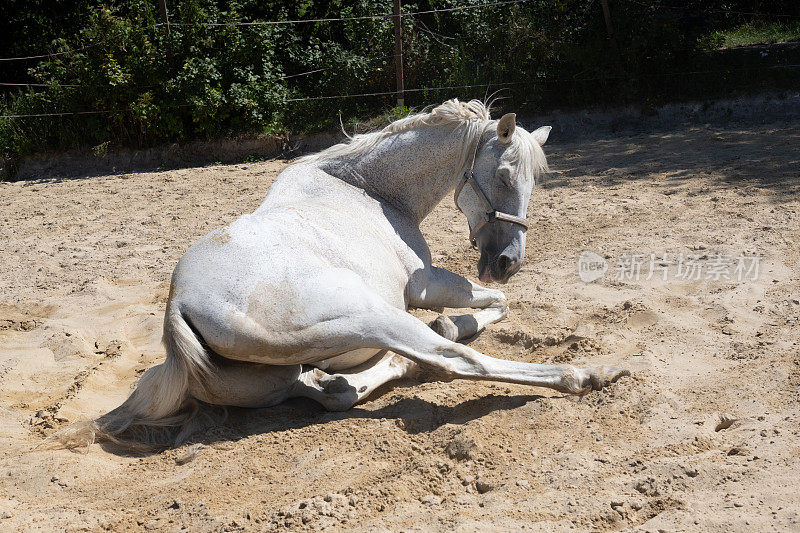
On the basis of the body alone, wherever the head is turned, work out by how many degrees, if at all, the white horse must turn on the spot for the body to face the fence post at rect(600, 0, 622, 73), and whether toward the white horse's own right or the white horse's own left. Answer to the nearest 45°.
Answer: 0° — it already faces it

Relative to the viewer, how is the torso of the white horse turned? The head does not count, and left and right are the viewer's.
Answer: facing away from the viewer and to the right of the viewer

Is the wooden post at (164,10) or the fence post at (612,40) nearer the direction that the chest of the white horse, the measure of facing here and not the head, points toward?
the fence post

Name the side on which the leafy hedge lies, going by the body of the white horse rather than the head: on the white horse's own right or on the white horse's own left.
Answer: on the white horse's own left

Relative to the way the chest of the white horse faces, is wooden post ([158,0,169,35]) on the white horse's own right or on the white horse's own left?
on the white horse's own left

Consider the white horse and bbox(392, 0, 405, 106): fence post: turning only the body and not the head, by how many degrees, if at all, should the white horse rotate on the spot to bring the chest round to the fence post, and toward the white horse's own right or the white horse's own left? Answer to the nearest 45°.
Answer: approximately 45° to the white horse's own left
